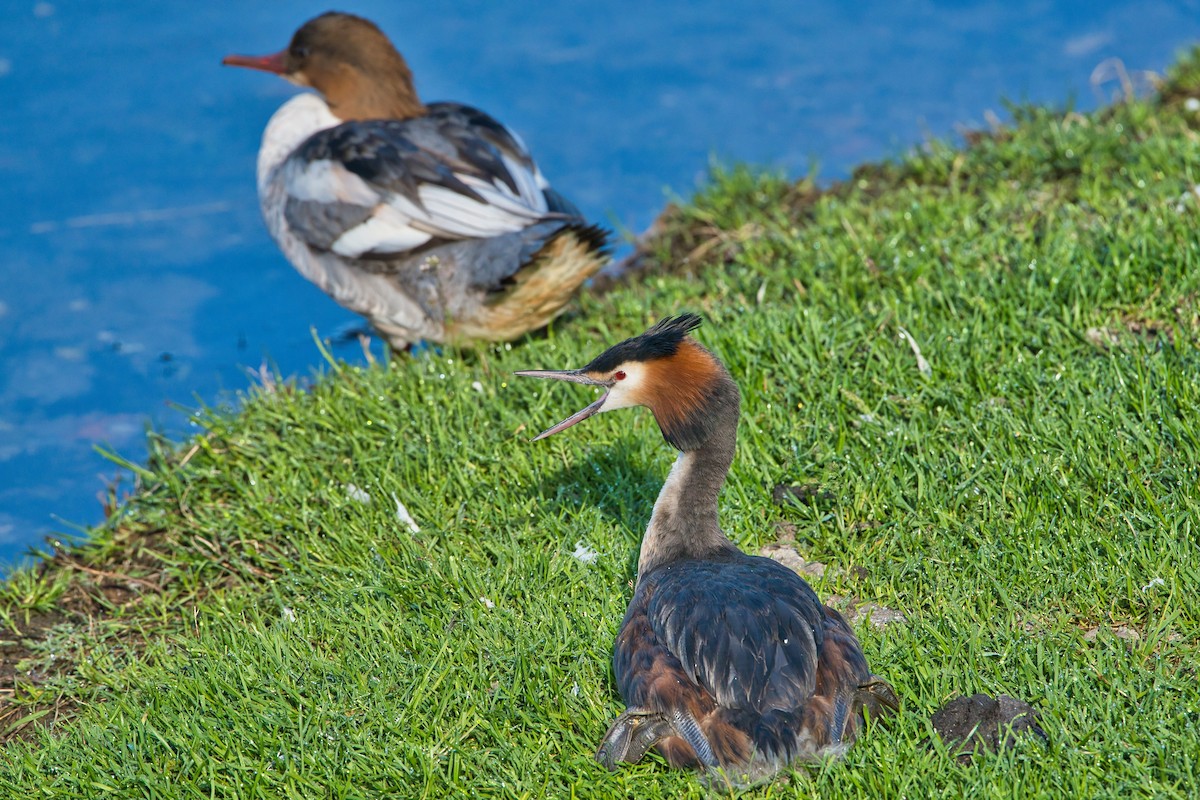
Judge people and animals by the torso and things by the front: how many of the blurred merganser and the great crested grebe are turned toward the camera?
0

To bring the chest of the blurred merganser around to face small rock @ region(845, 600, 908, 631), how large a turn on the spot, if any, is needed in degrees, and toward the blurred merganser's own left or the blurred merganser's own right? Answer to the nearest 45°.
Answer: approximately 135° to the blurred merganser's own left

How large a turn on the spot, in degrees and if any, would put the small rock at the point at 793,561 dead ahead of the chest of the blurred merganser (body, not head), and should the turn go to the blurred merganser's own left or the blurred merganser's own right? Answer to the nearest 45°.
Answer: approximately 135° to the blurred merganser's own left

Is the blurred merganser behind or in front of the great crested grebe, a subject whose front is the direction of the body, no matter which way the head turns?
in front

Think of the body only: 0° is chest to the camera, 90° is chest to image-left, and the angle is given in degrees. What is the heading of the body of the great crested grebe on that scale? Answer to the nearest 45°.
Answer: approximately 135°

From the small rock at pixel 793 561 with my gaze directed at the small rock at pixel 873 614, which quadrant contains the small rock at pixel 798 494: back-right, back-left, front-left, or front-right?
back-left

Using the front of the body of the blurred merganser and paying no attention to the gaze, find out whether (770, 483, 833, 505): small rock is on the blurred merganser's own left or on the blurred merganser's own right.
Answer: on the blurred merganser's own left

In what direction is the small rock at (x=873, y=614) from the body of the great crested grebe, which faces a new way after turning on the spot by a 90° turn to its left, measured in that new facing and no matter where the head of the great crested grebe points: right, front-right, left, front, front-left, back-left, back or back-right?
back

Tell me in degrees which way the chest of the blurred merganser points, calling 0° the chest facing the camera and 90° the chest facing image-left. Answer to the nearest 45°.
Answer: approximately 90°
